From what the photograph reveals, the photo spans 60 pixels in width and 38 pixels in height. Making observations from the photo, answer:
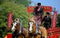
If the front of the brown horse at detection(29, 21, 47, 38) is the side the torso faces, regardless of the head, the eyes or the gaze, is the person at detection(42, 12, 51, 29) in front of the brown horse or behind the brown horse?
behind

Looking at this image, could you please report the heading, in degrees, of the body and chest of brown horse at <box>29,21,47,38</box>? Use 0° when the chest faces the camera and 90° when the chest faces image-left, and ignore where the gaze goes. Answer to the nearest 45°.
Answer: approximately 45°

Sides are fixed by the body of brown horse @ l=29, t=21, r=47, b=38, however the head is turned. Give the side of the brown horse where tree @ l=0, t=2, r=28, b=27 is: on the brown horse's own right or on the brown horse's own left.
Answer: on the brown horse's own right
